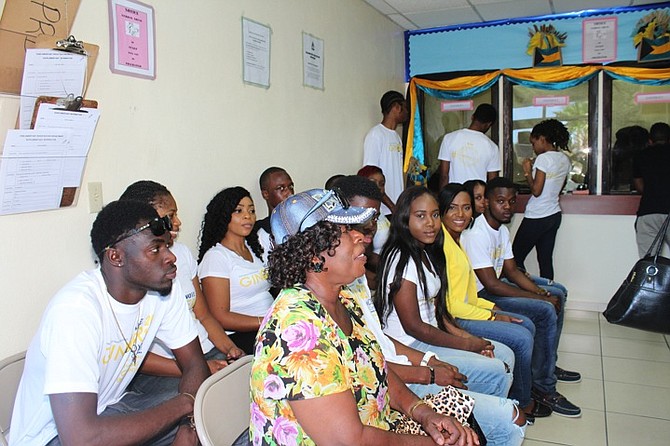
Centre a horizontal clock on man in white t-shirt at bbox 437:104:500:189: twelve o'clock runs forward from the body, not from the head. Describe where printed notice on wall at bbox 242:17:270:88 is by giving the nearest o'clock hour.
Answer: The printed notice on wall is roughly at 7 o'clock from the man in white t-shirt.

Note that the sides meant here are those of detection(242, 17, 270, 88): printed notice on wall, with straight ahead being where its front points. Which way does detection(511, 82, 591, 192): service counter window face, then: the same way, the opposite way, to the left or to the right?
to the right

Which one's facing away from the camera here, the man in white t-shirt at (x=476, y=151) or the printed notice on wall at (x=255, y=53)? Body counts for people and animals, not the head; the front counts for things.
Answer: the man in white t-shirt

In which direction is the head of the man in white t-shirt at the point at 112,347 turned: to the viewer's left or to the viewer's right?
to the viewer's right

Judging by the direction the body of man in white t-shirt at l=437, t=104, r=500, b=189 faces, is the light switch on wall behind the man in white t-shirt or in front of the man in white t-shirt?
behind

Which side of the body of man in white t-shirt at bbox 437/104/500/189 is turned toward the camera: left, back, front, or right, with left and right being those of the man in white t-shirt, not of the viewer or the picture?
back

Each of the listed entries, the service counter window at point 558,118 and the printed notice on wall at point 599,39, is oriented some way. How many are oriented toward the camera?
2

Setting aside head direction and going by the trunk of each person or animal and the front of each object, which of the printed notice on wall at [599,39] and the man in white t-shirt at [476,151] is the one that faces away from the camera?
the man in white t-shirt

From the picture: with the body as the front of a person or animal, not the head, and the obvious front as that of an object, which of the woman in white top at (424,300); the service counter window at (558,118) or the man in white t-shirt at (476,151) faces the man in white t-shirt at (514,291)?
the service counter window

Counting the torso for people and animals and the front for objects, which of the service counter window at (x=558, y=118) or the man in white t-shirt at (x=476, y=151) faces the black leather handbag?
the service counter window

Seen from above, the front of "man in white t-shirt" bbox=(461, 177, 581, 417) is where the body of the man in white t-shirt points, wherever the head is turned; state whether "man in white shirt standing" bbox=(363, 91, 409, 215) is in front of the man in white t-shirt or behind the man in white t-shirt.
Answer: behind
